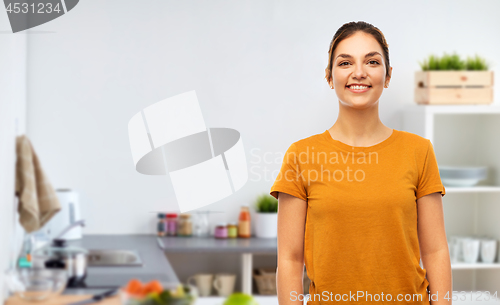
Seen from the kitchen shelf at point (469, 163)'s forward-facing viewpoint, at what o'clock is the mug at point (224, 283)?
The mug is roughly at 2 o'clock from the kitchen shelf.

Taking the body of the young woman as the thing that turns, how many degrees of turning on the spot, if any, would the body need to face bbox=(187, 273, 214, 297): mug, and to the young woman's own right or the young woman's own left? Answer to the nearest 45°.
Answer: approximately 135° to the young woman's own right

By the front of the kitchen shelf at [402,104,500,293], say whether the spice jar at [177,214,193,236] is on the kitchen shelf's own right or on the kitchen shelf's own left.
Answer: on the kitchen shelf's own right

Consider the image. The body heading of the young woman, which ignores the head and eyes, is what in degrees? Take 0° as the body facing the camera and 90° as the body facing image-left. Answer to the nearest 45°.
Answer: approximately 0°

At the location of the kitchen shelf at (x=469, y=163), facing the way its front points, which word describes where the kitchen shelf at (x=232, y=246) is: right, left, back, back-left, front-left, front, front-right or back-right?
front-right

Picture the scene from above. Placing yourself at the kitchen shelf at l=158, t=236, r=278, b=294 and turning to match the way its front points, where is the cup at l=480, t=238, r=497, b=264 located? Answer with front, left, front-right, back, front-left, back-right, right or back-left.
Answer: left

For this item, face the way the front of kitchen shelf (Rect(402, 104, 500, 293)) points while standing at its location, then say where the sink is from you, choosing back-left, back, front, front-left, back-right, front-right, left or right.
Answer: front-right

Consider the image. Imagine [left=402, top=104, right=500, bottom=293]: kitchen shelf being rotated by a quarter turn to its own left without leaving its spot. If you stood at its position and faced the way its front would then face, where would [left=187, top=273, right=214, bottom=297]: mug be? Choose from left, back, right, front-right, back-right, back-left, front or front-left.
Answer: back-right

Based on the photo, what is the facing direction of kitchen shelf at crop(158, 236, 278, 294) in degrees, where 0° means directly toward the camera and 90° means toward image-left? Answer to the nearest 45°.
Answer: approximately 0°
